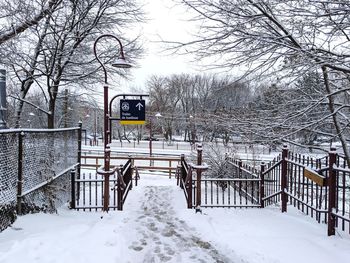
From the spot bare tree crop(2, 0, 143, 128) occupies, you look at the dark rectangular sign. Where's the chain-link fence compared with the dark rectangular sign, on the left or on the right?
right

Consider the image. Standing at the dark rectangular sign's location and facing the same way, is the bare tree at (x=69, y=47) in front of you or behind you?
behind

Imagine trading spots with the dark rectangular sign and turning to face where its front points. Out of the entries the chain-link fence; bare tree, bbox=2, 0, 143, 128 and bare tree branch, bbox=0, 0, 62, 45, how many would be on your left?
0

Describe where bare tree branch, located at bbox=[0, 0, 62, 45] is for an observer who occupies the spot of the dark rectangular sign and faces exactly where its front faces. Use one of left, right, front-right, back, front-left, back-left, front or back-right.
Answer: back-right

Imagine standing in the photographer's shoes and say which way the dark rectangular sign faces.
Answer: facing the viewer

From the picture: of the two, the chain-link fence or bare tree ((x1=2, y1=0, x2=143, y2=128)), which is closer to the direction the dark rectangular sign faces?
the chain-link fence

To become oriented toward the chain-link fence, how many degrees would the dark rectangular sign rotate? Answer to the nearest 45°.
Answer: approximately 45° to its right

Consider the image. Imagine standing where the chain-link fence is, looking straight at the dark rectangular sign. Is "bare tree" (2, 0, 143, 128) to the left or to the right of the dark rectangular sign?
left
